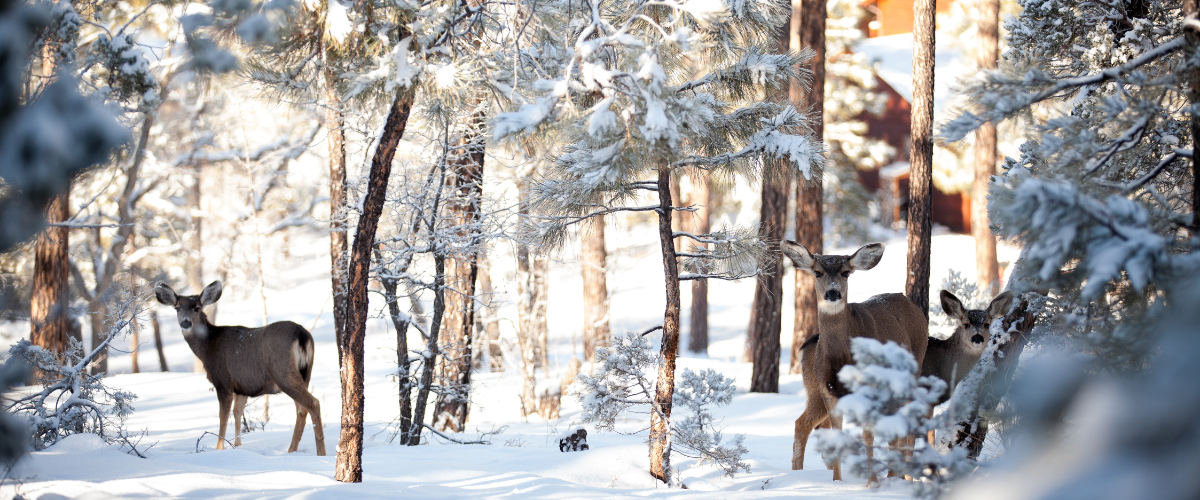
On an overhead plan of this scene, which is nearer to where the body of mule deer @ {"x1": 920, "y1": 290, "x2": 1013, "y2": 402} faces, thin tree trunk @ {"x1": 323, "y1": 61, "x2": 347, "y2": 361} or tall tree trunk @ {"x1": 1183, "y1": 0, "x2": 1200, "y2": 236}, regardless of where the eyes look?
the tall tree trunk

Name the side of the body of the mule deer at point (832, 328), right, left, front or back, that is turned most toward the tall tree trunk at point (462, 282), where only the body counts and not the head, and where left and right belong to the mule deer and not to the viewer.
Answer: right

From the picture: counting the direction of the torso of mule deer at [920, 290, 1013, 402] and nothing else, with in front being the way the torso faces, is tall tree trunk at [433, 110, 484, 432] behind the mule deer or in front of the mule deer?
behind

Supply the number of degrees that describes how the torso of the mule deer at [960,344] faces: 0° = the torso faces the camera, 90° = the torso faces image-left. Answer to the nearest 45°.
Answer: approximately 315°

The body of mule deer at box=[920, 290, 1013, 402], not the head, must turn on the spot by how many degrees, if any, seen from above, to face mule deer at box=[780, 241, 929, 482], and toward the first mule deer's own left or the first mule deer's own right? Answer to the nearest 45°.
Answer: approximately 90° to the first mule deer's own right
